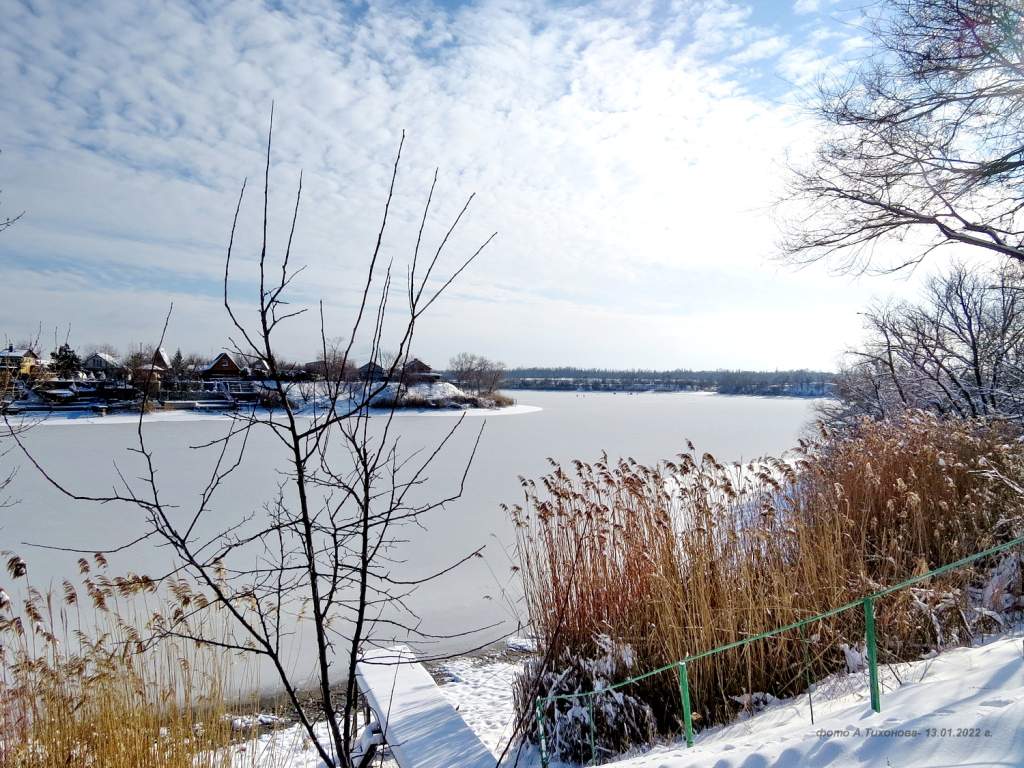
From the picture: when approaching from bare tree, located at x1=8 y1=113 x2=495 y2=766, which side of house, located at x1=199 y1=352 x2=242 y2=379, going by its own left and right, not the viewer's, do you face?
front

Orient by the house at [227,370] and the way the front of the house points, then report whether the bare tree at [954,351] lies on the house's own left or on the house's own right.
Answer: on the house's own left

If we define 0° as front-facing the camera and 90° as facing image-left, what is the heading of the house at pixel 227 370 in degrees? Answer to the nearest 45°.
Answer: approximately 0°
